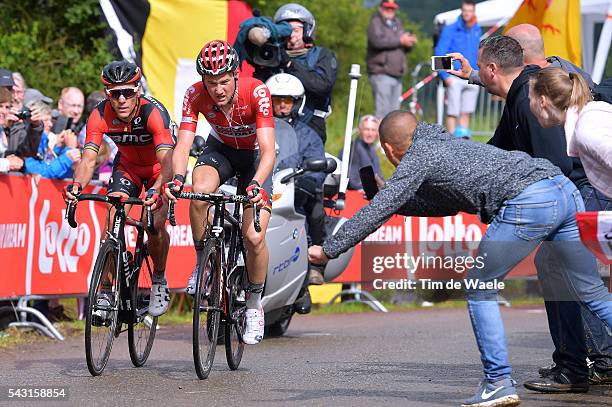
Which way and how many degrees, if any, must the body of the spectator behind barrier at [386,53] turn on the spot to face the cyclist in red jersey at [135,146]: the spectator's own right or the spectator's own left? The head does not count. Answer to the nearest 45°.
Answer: approximately 45° to the spectator's own right

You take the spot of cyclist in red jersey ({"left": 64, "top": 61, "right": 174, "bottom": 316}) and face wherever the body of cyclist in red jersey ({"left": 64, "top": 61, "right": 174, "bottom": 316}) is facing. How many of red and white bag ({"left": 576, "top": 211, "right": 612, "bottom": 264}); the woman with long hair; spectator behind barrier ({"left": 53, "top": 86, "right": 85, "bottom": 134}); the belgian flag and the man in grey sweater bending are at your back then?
2

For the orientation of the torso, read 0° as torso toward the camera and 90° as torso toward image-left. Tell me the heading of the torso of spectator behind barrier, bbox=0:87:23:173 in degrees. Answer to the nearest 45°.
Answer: approximately 315°

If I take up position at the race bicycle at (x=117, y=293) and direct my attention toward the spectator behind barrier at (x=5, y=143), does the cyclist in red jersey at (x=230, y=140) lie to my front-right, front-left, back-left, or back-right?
back-right
